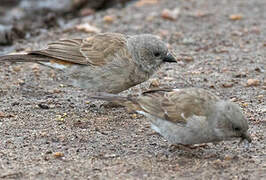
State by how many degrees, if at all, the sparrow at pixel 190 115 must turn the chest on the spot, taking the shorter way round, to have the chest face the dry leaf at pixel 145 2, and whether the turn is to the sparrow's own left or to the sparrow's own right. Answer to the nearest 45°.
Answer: approximately 90° to the sparrow's own left

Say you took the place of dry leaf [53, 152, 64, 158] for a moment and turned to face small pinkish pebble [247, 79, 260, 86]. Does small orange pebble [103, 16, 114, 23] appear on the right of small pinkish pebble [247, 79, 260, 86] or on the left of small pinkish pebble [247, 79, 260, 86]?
left

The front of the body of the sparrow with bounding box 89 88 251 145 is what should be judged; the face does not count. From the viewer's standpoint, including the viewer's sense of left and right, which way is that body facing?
facing to the right of the viewer

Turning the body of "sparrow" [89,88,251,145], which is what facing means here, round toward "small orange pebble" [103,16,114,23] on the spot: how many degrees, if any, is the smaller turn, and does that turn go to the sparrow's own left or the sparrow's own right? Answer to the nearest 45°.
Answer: approximately 90° to the sparrow's own left

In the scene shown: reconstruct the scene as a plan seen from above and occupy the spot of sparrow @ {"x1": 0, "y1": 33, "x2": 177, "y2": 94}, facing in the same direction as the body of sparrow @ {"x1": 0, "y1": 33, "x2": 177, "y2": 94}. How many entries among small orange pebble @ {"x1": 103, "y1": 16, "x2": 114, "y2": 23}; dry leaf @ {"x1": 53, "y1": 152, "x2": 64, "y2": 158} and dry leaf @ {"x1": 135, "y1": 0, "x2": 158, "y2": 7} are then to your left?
2

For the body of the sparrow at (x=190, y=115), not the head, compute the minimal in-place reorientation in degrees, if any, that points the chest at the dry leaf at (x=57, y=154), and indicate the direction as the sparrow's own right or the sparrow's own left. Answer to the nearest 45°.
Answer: approximately 180°

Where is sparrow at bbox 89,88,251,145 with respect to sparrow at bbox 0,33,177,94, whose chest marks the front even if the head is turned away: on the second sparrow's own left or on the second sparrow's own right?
on the second sparrow's own right

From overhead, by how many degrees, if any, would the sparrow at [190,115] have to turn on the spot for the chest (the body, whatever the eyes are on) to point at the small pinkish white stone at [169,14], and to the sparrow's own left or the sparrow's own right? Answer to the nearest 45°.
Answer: approximately 90° to the sparrow's own left

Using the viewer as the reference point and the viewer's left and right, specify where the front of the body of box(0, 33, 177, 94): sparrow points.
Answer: facing to the right of the viewer

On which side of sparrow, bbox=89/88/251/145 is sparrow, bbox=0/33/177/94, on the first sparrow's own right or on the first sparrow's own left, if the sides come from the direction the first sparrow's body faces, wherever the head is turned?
on the first sparrow's own left
